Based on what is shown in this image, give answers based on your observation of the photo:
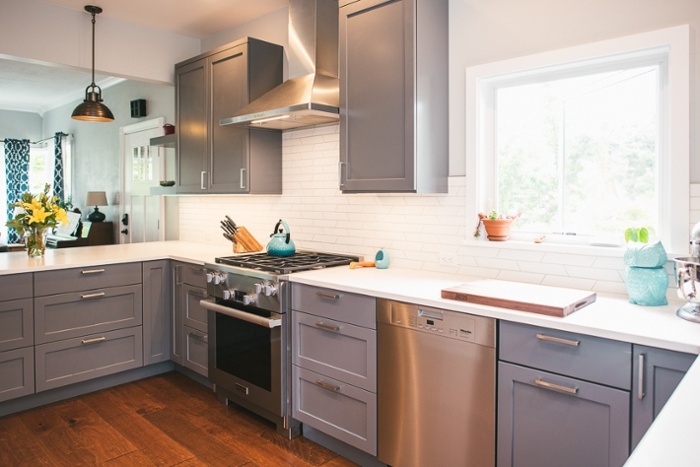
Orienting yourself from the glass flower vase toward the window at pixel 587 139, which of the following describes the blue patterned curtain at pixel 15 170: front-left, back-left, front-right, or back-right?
back-left

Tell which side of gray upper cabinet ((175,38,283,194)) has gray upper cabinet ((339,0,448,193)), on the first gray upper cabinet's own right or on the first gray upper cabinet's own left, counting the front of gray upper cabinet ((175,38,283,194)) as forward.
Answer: on the first gray upper cabinet's own left

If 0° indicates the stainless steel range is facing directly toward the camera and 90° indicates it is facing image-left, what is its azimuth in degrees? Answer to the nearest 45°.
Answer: approximately 45°

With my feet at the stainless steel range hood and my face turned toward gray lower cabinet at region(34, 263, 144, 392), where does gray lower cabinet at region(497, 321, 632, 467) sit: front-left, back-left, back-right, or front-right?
back-left

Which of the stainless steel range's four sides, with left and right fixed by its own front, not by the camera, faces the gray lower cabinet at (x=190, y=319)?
right

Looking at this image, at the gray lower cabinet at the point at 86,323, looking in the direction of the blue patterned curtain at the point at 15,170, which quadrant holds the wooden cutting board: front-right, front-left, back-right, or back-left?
back-right
